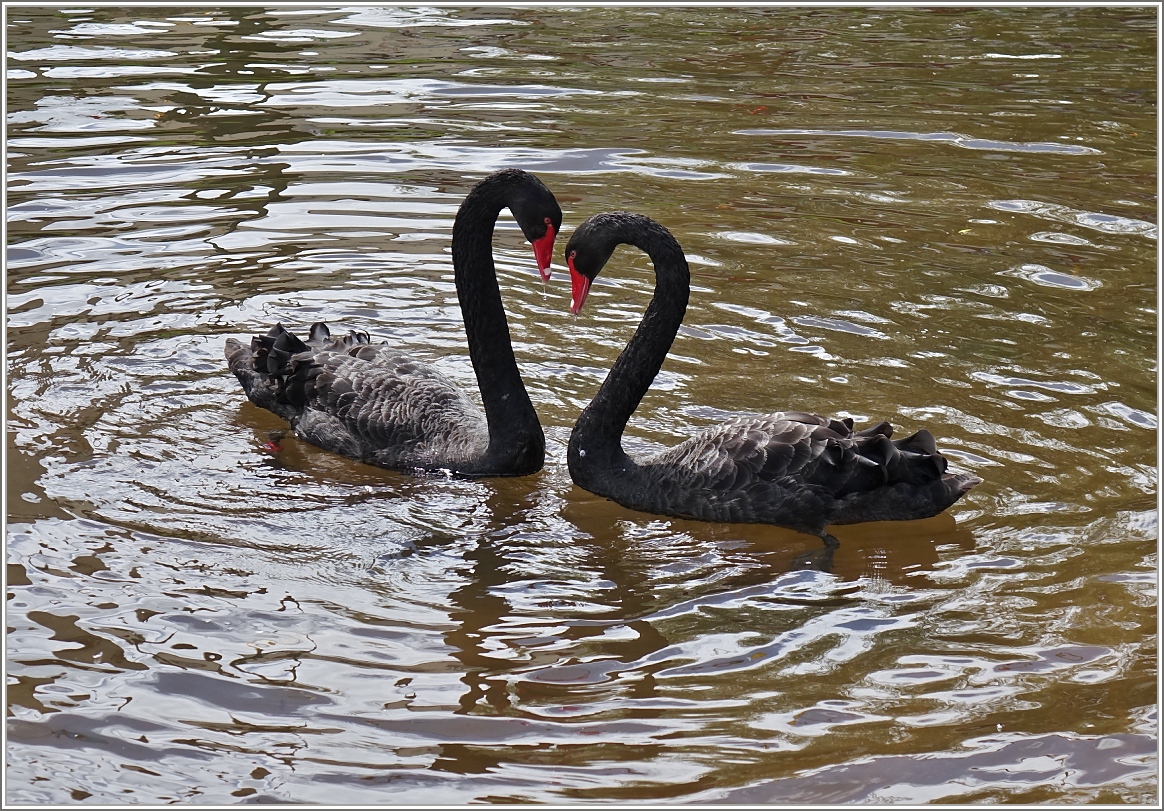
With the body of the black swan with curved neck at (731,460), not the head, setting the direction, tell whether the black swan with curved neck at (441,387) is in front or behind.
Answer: in front

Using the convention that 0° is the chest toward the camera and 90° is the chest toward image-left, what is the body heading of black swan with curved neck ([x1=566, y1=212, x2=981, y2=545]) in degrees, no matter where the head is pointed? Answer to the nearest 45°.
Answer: approximately 90°
